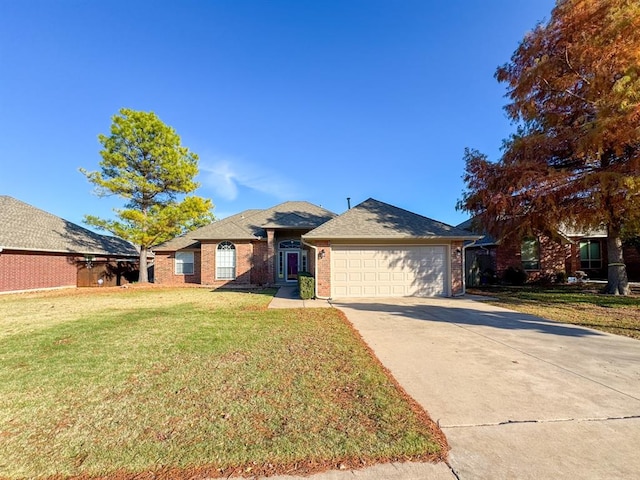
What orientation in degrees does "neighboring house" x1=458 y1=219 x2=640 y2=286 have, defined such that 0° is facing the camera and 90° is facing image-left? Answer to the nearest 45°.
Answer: approximately 0°

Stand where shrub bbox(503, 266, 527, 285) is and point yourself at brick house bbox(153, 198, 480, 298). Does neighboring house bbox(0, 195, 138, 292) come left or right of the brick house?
right

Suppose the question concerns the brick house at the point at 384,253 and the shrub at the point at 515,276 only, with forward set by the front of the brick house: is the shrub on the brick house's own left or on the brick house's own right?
on the brick house's own left

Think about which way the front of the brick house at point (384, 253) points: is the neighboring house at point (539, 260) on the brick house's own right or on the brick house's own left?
on the brick house's own left

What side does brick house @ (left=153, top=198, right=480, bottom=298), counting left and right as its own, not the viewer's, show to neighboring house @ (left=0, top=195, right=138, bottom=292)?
right

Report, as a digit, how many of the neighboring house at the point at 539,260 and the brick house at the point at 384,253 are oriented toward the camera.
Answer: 2

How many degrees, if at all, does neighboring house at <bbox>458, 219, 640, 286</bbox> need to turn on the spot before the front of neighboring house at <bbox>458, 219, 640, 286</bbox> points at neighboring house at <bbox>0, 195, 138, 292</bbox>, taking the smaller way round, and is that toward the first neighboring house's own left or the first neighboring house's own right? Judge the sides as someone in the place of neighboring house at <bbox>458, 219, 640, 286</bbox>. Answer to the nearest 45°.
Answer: approximately 45° to the first neighboring house's own right

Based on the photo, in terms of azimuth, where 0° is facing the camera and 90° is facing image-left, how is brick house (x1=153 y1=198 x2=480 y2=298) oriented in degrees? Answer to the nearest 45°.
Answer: approximately 0°
